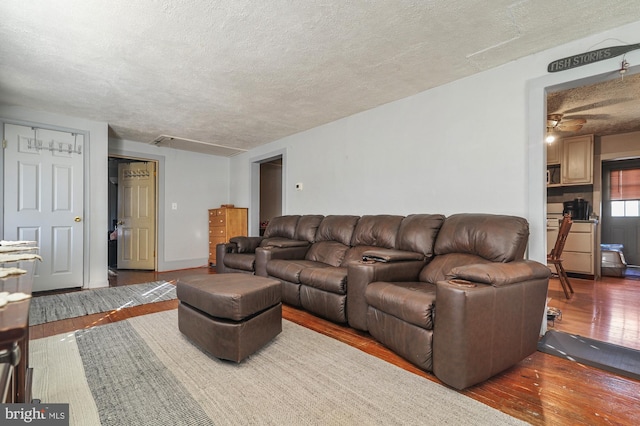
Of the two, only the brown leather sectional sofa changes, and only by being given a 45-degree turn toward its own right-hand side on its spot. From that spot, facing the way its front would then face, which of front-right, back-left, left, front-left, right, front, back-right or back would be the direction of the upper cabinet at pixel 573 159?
back-right

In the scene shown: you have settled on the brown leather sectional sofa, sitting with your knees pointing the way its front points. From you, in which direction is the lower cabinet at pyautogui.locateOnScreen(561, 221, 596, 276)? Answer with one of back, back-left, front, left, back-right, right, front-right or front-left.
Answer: back

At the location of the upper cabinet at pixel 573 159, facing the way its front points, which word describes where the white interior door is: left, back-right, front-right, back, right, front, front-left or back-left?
front

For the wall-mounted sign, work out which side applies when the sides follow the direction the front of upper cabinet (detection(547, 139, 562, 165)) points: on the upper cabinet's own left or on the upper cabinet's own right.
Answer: on the upper cabinet's own left

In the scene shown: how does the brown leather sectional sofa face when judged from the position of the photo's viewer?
facing the viewer and to the left of the viewer

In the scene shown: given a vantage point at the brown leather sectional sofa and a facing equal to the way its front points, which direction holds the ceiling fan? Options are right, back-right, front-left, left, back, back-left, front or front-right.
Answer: back

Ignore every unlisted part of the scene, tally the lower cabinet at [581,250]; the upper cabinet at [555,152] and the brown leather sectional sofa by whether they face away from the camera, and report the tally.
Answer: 0

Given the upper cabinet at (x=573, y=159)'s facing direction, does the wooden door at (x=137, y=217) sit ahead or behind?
ahead

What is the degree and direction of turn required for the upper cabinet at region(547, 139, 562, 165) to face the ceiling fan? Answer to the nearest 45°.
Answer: approximately 45° to its left

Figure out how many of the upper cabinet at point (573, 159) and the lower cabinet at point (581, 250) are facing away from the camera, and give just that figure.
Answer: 0

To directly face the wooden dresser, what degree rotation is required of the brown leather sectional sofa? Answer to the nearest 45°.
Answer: approximately 90° to its right

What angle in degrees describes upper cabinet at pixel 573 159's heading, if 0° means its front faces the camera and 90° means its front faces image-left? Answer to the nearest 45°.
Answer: approximately 45°

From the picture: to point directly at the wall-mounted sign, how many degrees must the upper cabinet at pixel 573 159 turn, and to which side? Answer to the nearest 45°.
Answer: approximately 45° to its left
